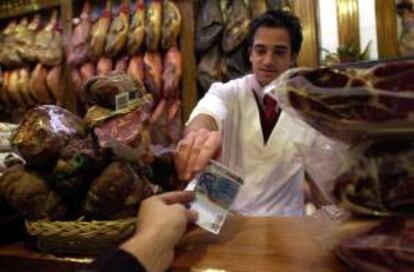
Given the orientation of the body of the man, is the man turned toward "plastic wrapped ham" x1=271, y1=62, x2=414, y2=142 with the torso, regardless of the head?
yes

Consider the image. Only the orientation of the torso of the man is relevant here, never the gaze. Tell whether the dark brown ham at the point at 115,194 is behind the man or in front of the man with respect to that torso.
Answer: in front

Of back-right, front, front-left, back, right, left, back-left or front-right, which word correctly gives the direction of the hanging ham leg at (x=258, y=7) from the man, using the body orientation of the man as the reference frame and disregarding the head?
back

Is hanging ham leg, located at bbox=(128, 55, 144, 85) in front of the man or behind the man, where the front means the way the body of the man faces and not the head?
behind

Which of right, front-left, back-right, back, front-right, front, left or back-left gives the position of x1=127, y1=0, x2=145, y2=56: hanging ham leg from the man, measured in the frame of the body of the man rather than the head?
back-right

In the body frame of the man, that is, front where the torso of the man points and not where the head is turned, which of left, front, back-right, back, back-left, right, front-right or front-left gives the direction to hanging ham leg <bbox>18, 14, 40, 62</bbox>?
back-right

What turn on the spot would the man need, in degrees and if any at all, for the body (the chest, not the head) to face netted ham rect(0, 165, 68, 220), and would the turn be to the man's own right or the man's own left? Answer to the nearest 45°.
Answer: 0° — they already face it

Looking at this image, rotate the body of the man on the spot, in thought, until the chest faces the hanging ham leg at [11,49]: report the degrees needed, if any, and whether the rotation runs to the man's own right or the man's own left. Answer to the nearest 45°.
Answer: approximately 135° to the man's own right

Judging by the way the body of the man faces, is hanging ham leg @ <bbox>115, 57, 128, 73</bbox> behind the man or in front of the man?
behind

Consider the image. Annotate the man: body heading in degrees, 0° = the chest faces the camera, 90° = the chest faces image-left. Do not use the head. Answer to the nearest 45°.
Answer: approximately 0°

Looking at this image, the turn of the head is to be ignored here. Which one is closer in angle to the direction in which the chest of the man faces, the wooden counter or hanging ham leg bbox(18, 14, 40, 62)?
the wooden counter

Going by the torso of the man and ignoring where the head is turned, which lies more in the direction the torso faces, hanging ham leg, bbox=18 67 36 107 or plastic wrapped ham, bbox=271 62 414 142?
the plastic wrapped ham

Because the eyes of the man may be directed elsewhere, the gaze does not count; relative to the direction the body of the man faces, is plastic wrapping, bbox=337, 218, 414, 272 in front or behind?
in front

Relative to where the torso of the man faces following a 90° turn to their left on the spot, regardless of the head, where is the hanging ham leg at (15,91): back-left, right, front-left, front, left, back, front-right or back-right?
back-left

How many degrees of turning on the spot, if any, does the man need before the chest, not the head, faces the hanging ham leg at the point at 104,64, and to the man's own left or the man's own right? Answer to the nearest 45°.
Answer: approximately 135° to the man's own right

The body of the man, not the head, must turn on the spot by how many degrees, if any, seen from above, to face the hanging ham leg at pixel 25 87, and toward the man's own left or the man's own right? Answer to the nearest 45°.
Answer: approximately 135° to the man's own right
